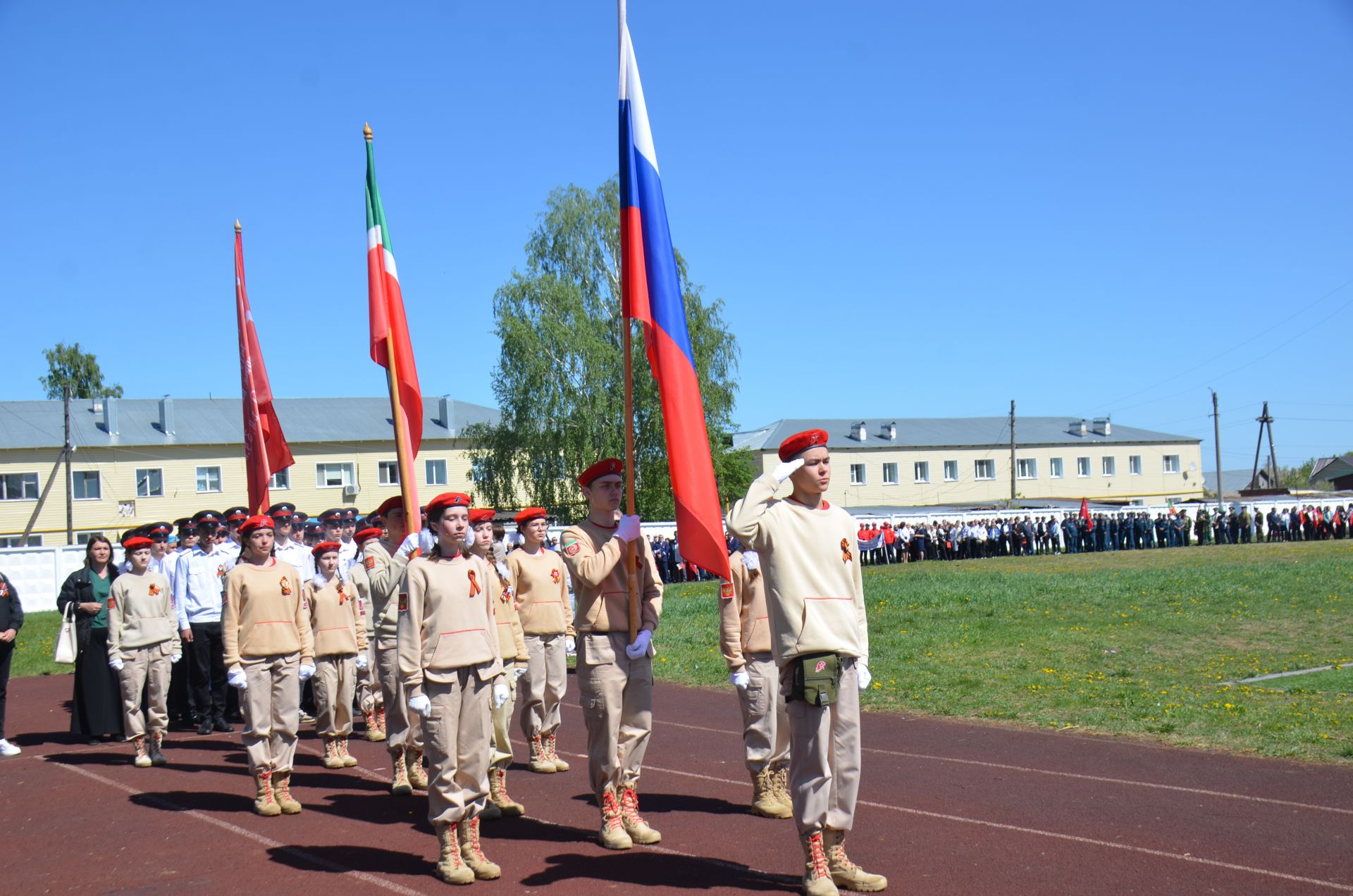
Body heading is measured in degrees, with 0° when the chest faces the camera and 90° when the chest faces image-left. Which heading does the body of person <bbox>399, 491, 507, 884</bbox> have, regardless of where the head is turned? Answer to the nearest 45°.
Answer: approximately 315°

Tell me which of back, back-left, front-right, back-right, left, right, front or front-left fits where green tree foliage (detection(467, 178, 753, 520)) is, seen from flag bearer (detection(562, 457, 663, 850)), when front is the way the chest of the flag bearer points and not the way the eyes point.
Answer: back-left

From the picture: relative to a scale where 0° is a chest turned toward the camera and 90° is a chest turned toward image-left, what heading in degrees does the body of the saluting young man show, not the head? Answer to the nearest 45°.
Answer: approximately 315°

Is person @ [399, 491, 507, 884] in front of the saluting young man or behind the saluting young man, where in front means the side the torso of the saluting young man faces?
behind
